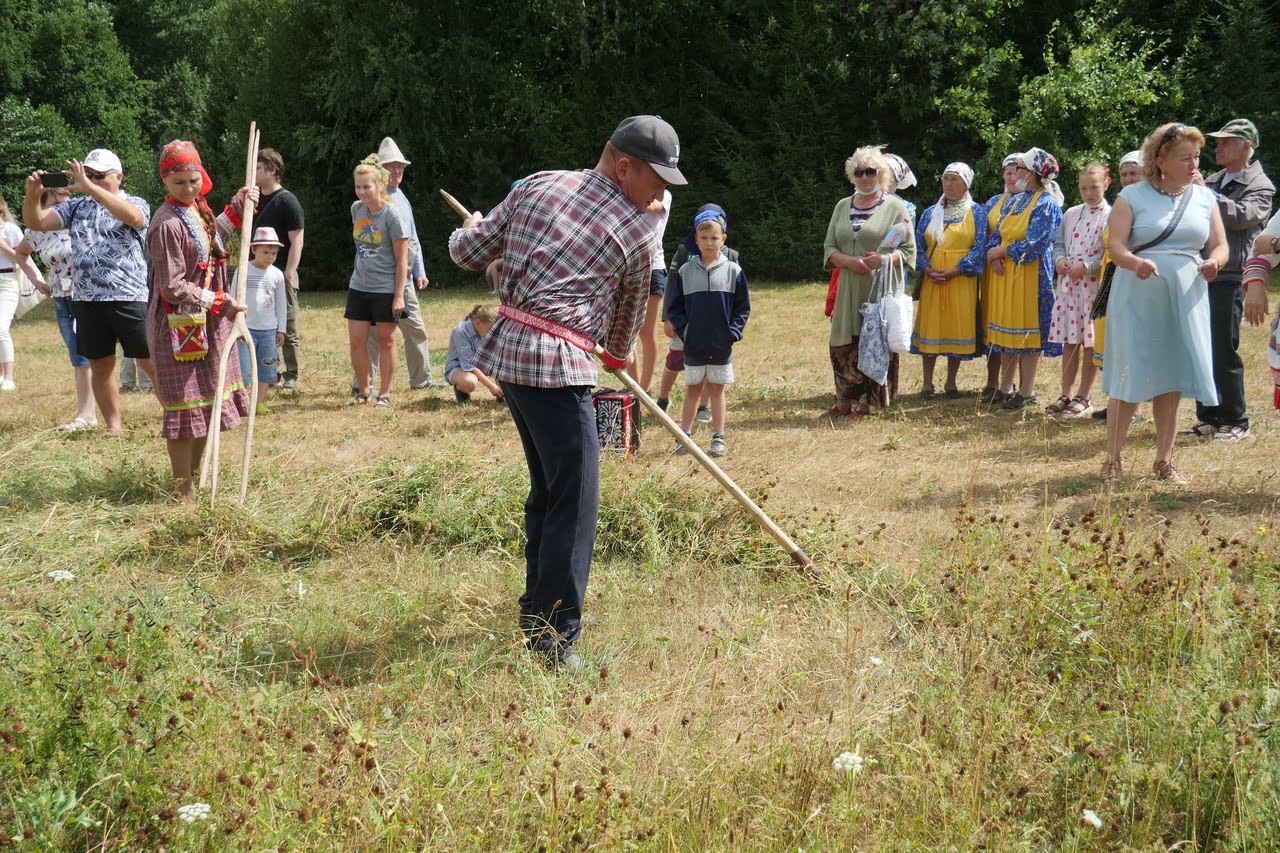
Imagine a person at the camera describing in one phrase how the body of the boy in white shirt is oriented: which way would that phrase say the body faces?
toward the camera

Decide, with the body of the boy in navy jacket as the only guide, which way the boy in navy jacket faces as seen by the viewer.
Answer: toward the camera

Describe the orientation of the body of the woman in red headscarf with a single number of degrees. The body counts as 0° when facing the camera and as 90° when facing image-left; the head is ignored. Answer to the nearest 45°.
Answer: approximately 315°

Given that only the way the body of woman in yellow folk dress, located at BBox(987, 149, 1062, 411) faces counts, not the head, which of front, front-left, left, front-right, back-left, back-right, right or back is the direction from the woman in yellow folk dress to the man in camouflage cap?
left

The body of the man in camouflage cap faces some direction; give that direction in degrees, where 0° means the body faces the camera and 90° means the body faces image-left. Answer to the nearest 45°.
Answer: approximately 45°

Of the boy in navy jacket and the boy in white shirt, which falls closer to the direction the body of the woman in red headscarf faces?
the boy in navy jacket

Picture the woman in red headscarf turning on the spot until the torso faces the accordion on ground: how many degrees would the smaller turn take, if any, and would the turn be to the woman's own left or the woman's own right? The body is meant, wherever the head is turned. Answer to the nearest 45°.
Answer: approximately 45° to the woman's own left

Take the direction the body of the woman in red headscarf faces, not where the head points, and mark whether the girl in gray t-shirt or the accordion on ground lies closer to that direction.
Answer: the accordion on ground

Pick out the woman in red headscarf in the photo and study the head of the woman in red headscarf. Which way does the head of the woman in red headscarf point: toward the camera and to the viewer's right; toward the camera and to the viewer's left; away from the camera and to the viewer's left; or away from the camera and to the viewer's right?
toward the camera and to the viewer's right

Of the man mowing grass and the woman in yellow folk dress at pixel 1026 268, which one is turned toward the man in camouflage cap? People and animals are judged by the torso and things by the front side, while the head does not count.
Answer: the man mowing grass

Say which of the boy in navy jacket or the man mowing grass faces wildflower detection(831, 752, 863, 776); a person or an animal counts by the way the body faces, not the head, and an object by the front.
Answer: the boy in navy jacket

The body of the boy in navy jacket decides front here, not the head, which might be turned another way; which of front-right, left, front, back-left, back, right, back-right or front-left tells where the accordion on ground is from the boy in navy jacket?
front-right

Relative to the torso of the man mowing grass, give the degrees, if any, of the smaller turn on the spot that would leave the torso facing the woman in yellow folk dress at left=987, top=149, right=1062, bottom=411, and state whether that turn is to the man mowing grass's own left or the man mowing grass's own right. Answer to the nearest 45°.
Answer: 0° — they already face them

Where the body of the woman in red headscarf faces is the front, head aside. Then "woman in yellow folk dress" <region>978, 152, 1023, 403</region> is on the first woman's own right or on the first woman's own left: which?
on the first woman's own left
